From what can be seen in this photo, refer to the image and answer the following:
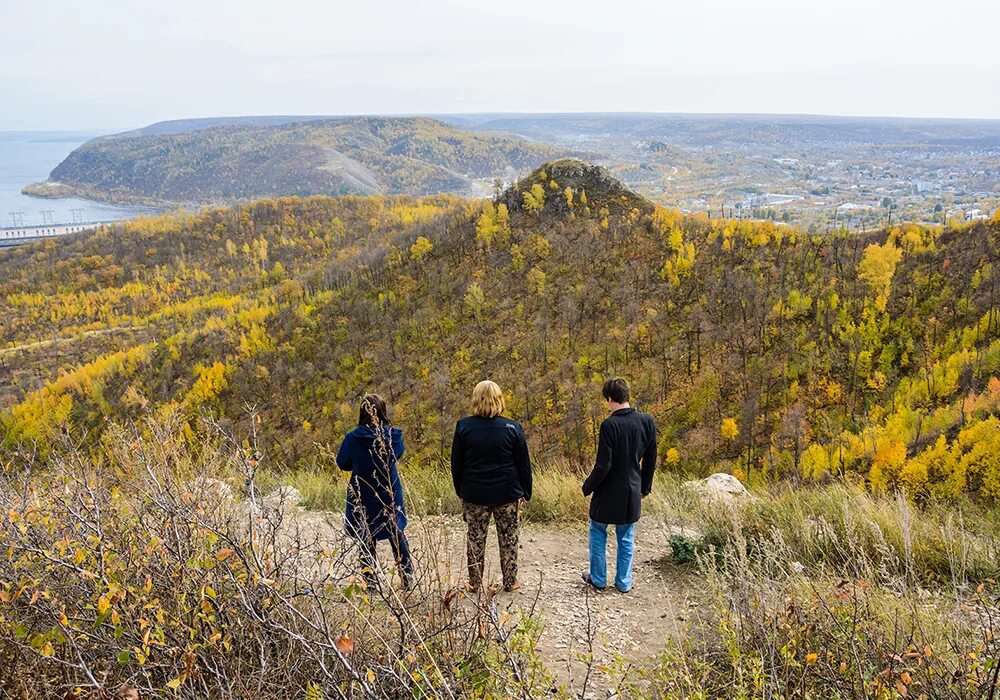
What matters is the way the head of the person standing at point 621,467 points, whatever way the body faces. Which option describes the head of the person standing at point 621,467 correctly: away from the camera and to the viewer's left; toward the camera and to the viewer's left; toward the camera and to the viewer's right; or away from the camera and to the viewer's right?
away from the camera and to the viewer's left

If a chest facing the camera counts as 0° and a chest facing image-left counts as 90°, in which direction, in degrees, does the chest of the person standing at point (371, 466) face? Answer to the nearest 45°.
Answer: approximately 180°

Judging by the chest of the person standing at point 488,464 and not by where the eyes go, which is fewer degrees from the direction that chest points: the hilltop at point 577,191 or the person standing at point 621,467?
the hilltop

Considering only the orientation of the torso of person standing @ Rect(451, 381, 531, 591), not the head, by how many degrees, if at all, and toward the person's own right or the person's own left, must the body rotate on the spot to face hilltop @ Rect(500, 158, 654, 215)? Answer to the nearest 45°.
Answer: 0° — they already face it

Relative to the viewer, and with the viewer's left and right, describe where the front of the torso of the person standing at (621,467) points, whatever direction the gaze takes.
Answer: facing away from the viewer and to the left of the viewer

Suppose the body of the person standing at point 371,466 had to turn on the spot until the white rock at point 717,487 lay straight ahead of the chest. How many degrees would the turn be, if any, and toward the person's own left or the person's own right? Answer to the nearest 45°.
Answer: approximately 45° to the person's own right

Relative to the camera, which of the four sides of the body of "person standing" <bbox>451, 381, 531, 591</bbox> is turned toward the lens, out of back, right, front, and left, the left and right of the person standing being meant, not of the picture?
back
